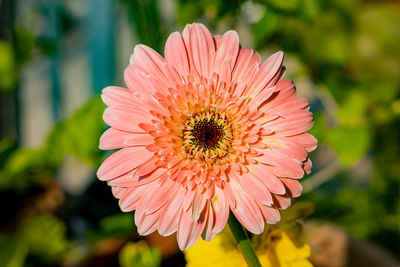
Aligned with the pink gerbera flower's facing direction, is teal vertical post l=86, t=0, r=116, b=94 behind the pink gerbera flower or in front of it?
behind

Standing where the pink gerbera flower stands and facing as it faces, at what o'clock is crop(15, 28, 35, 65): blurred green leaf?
The blurred green leaf is roughly at 5 o'clock from the pink gerbera flower.

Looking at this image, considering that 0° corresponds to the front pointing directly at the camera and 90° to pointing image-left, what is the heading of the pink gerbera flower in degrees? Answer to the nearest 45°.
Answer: approximately 0°
